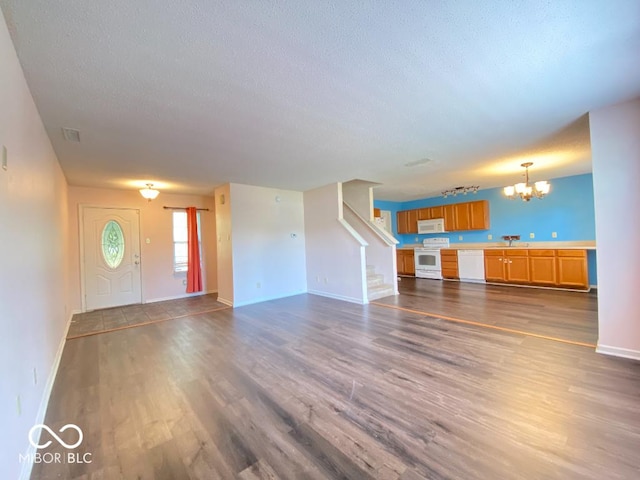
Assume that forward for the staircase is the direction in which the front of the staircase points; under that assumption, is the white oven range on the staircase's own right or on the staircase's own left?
on the staircase's own left

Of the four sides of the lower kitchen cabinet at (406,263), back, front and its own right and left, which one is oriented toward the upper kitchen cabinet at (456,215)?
left

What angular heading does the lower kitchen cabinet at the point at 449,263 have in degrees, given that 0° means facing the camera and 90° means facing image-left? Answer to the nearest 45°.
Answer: approximately 0°

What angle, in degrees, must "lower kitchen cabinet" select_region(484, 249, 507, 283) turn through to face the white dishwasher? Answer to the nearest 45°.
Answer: approximately 90° to its right

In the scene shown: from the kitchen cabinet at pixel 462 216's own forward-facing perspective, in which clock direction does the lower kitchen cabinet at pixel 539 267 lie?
The lower kitchen cabinet is roughly at 10 o'clock from the kitchen cabinet.

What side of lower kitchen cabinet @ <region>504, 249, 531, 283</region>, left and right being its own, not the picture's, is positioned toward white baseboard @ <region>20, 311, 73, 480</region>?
front

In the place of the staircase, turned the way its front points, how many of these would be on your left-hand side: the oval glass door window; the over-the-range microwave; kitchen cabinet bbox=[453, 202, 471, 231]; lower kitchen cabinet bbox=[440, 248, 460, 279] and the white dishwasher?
4

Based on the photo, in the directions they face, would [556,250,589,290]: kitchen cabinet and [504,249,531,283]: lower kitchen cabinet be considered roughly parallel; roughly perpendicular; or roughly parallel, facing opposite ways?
roughly parallel

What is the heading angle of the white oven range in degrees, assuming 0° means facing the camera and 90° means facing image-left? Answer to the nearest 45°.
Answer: approximately 45°

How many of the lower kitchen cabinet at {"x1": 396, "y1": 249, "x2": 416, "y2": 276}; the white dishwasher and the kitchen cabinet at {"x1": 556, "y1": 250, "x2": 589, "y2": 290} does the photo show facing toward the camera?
3

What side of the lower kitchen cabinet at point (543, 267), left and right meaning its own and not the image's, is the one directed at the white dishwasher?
right

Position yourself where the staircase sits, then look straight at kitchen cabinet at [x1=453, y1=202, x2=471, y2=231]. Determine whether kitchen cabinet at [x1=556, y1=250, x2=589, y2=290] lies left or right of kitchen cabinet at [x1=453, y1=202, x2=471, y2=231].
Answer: right

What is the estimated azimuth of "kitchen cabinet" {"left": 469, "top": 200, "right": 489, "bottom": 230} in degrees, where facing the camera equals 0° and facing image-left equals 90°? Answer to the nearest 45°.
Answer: approximately 0°

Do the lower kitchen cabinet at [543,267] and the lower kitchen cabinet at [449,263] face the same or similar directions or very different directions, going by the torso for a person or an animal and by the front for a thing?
same or similar directions

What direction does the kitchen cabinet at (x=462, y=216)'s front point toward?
toward the camera

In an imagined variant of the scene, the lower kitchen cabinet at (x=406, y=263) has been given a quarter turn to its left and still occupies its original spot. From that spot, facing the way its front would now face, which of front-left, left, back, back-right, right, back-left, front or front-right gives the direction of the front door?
back-right

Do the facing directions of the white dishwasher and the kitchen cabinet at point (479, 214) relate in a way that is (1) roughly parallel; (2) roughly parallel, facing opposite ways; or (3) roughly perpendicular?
roughly parallel

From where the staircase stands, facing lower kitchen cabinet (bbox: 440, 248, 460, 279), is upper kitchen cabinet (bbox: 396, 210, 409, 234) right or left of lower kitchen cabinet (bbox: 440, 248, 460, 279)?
left

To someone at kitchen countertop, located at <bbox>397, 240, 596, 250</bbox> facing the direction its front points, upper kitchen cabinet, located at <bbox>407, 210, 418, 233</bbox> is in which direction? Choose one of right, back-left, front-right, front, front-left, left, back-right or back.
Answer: right

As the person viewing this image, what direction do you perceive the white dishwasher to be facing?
facing the viewer
